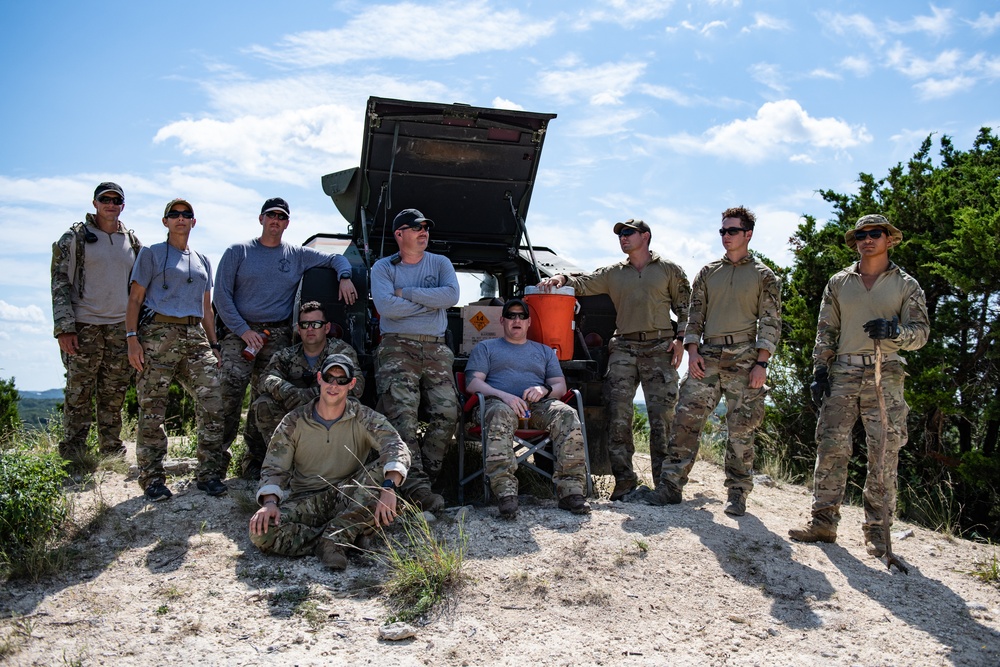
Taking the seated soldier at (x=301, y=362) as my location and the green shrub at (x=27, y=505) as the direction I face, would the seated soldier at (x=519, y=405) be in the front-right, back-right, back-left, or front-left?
back-left

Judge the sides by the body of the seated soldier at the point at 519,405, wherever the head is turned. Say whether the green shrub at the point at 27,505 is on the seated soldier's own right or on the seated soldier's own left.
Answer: on the seated soldier's own right

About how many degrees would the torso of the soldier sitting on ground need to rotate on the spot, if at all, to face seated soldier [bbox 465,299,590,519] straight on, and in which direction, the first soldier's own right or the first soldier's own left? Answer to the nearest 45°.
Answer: approximately 135° to the first soldier's own left

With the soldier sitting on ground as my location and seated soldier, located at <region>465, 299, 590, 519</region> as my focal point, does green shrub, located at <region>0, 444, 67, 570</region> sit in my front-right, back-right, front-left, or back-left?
back-left

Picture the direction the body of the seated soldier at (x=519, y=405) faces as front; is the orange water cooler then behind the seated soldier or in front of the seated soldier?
behind

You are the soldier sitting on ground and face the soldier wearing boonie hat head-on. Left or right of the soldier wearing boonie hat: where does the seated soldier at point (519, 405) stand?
left

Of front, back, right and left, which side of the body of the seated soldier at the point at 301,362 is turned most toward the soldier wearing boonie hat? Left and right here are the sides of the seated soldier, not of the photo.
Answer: left

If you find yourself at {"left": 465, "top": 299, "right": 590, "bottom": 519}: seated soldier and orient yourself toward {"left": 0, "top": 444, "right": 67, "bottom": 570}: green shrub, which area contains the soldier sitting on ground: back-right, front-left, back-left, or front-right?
front-left

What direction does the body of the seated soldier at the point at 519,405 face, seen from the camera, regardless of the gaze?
toward the camera

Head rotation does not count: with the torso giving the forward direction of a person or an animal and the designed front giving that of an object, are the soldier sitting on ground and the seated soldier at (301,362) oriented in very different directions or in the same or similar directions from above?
same or similar directions

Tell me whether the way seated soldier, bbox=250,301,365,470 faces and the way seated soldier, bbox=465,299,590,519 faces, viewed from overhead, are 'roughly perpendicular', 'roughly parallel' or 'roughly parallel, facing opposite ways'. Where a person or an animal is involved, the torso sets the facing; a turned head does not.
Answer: roughly parallel

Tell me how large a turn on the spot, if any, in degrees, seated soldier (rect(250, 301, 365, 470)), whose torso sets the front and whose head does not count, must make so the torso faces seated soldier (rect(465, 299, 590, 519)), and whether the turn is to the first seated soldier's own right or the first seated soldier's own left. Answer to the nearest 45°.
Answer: approximately 90° to the first seated soldier's own left

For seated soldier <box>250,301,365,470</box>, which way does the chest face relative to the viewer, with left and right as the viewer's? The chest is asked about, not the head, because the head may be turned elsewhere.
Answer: facing the viewer

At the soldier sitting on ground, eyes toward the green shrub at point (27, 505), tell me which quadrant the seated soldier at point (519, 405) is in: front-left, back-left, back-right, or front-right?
back-right

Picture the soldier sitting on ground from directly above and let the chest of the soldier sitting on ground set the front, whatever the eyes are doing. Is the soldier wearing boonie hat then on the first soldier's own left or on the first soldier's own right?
on the first soldier's own left

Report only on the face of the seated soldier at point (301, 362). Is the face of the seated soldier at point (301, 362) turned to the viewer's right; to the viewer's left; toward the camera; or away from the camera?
toward the camera
